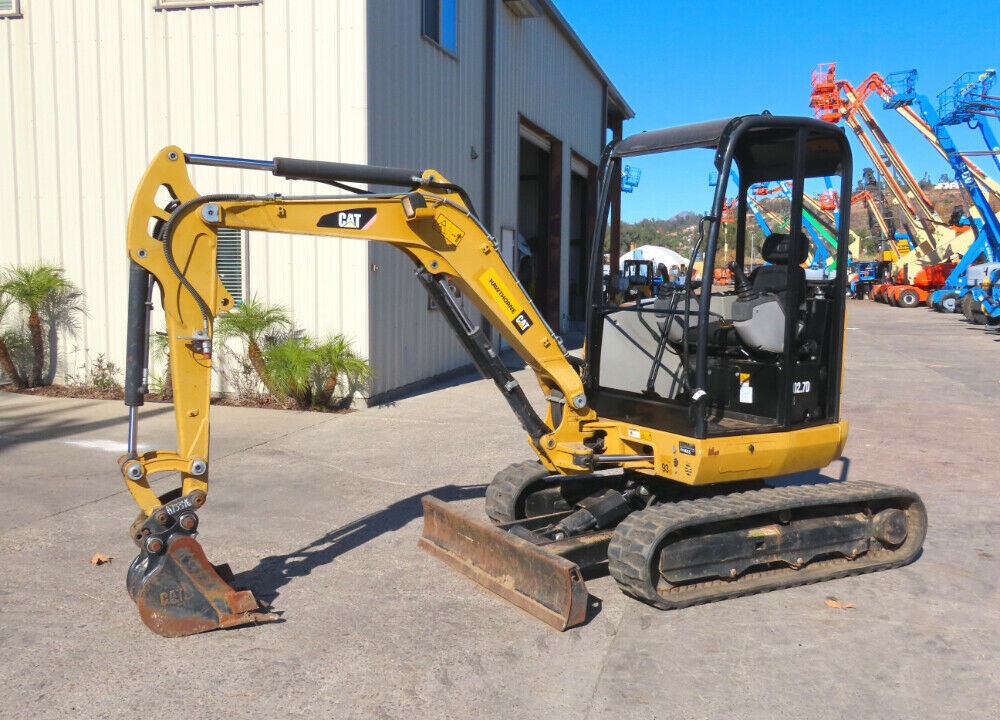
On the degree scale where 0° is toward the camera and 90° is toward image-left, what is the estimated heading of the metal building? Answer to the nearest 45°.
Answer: approximately 315°

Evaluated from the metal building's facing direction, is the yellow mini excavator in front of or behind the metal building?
in front

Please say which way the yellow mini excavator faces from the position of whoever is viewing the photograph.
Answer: facing the viewer and to the left of the viewer

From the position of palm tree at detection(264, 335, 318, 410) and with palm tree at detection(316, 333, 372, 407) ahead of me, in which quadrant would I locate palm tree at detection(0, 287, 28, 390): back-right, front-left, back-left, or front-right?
back-left

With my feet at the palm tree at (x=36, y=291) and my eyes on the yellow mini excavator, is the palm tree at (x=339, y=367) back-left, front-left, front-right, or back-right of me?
front-left

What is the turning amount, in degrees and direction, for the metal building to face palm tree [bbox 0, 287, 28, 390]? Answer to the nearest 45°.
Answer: approximately 135° to its right

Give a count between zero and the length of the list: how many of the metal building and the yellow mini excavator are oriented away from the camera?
0

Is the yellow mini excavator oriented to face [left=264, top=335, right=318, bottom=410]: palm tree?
no

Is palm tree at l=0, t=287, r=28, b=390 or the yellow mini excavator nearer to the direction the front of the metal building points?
the yellow mini excavator

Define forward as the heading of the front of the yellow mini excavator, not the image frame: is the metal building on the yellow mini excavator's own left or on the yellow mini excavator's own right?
on the yellow mini excavator's own right

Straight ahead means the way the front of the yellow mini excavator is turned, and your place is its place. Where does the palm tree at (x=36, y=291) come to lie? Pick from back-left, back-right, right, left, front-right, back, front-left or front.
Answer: right
